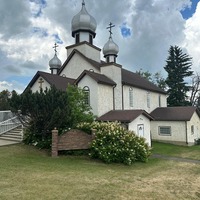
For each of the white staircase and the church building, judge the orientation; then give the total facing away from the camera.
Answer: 0

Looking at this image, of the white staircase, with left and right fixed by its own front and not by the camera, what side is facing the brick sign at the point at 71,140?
left

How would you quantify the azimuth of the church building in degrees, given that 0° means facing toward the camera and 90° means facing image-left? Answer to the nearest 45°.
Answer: approximately 45°

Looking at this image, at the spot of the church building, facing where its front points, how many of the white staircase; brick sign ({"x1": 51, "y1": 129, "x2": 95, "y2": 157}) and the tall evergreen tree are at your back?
1

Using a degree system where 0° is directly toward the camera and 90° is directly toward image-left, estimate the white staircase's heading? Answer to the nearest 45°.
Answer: approximately 45°

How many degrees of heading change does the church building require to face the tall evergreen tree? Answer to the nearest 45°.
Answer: approximately 180°

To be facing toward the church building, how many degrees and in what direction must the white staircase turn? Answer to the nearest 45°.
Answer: approximately 135° to its left
